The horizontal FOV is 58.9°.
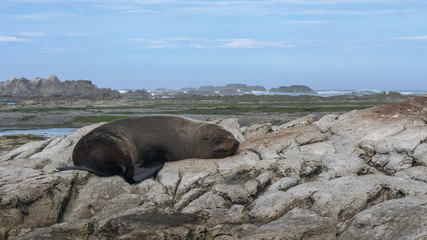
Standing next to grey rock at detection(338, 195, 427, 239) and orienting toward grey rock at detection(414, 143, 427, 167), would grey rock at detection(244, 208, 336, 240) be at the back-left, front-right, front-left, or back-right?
back-left

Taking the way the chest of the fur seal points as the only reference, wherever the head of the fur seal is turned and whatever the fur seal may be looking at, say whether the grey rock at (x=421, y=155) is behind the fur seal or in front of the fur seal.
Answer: in front

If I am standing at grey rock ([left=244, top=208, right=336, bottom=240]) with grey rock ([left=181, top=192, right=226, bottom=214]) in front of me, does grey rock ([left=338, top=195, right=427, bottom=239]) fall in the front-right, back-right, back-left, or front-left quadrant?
back-right

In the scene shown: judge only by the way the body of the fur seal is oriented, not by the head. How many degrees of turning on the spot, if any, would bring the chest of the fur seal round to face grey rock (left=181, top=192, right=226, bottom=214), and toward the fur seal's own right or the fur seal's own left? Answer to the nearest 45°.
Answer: approximately 45° to the fur seal's own right

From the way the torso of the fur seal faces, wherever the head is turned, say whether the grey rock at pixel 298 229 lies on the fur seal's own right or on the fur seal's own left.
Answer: on the fur seal's own right

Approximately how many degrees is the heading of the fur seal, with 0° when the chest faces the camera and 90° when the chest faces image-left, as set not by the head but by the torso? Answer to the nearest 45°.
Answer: approximately 270°

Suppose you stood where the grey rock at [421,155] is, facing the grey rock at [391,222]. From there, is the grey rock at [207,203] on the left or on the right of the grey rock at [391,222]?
right

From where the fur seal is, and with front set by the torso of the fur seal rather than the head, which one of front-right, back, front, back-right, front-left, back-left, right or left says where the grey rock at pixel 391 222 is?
front-right
